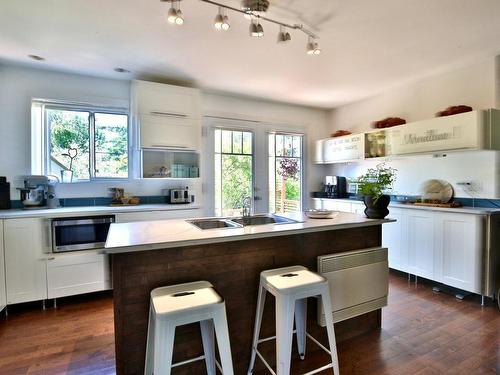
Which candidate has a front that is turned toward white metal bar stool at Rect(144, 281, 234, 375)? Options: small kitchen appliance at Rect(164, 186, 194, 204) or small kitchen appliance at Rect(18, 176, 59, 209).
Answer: small kitchen appliance at Rect(164, 186, 194, 204)

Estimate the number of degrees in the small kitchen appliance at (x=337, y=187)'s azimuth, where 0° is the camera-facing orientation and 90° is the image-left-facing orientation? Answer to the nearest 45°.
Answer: approximately 45°

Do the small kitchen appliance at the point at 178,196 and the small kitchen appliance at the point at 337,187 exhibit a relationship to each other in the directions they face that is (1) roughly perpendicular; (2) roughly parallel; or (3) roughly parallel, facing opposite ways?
roughly perpendicular

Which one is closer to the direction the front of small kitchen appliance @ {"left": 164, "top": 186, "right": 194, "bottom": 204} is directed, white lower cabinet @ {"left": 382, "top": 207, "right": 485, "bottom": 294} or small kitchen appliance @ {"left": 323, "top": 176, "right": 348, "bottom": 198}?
the white lower cabinet

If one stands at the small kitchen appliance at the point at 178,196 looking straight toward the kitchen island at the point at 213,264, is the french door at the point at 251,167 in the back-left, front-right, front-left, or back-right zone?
back-left

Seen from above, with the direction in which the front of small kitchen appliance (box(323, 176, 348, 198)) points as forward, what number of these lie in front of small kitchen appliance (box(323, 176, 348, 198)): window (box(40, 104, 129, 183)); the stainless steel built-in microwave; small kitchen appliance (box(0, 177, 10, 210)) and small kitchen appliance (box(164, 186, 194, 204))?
4

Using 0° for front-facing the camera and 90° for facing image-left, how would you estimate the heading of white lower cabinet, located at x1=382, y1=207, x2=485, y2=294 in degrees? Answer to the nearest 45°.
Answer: approximately 45°

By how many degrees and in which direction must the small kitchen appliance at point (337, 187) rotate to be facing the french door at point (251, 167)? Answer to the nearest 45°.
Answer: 0° — it already faces it

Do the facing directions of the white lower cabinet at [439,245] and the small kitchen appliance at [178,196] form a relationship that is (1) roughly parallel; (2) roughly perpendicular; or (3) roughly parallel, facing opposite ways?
roughly perpendicular

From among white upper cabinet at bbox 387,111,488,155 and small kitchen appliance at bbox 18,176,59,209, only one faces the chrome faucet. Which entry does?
the white upper cabinet
